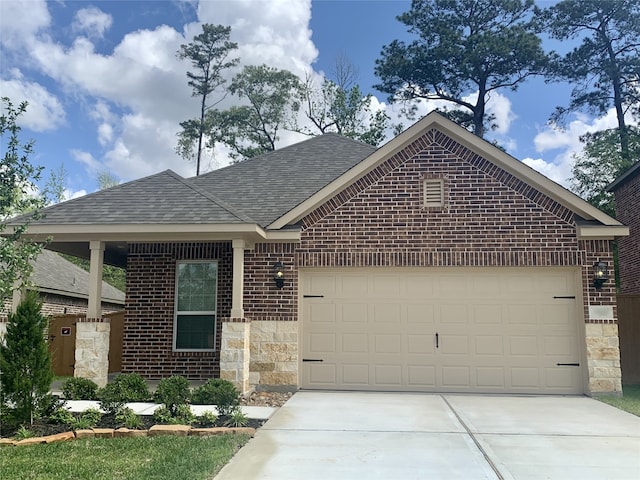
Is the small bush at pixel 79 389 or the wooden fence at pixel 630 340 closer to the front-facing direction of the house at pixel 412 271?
the small bush

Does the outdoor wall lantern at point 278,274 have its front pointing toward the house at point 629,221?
no

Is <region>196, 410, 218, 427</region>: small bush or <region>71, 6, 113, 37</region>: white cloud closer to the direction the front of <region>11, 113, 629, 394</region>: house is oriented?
the small bush

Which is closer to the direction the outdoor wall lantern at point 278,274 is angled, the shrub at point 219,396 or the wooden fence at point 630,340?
the shrub

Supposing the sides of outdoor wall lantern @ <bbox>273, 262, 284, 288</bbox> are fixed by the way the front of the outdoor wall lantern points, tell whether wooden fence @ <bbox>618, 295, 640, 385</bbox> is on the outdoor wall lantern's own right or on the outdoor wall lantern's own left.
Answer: on the outdoor wall lantern's own left

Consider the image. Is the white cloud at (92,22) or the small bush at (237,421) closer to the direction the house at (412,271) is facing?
the small bush

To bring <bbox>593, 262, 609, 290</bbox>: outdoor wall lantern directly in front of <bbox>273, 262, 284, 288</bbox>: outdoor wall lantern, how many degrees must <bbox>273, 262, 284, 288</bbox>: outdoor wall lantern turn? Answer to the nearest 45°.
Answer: approximately 90° to its left

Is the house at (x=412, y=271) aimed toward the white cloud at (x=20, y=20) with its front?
no

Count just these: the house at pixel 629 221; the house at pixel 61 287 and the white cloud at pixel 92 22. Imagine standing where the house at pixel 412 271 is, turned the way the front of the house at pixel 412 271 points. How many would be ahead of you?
0

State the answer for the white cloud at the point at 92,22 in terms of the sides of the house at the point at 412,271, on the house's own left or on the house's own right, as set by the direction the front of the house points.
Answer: on the house's own right

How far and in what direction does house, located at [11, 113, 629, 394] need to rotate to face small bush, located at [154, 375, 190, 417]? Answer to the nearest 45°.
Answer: approximately 45° to its right

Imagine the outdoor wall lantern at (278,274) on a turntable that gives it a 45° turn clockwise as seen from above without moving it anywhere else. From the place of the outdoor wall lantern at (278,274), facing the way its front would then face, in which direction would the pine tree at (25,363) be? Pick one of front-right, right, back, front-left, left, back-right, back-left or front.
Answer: front

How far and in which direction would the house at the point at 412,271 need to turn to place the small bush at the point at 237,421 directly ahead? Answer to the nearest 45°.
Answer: approximately 45° to its right

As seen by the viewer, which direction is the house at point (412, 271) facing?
toward the camera

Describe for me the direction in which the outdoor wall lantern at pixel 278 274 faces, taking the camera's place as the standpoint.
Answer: facing the viewer

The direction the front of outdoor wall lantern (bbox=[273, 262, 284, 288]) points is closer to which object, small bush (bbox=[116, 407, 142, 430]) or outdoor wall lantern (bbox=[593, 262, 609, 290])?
the small bush
